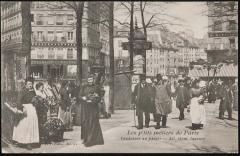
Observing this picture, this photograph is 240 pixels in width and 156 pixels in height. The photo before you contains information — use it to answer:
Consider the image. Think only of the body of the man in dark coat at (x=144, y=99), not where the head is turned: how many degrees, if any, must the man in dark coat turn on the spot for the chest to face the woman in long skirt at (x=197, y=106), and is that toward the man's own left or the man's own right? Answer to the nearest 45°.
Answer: approximately 90° to the man's own left

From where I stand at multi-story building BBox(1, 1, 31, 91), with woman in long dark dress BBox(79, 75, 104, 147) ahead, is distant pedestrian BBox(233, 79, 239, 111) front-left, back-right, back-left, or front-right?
front-left

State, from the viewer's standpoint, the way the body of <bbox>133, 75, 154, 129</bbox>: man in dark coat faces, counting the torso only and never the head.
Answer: toward the camera

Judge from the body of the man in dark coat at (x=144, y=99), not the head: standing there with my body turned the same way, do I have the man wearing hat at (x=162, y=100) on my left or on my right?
on my left

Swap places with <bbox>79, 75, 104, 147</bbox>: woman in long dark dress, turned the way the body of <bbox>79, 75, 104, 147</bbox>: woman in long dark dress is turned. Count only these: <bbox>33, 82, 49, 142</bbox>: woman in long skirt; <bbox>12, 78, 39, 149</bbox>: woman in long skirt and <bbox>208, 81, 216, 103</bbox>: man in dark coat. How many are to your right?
2

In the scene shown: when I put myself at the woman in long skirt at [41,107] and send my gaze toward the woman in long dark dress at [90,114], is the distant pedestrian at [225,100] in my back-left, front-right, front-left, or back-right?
front-left

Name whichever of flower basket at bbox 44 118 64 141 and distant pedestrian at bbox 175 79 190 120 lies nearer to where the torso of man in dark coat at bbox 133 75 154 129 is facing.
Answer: the flower basket

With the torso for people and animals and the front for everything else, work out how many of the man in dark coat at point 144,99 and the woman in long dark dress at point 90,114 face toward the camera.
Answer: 2

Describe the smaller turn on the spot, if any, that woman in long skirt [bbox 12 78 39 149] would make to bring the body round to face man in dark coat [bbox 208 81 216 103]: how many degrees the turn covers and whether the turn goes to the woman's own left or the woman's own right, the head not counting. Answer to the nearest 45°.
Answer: approximately 135° to the woman's own left

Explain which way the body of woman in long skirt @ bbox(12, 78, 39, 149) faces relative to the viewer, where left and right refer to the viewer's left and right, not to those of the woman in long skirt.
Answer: facing the viewer and to the right of the viewer
